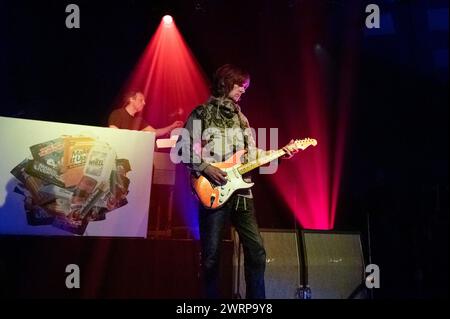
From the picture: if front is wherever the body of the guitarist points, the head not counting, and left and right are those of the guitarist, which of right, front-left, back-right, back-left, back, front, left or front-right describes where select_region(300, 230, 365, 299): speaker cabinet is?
left

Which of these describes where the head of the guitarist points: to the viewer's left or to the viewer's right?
to the viewer's right

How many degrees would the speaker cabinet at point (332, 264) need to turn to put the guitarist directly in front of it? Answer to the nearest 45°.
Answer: approximately 45° to its right

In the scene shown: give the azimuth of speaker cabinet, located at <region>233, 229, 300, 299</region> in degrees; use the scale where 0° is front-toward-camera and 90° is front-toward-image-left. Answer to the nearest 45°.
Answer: approximately 0°

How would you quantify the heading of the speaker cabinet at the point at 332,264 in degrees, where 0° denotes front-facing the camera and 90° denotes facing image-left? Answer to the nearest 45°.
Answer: approximately 0°

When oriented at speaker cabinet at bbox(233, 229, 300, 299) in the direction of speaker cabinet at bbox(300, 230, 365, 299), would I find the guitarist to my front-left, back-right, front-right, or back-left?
back-right

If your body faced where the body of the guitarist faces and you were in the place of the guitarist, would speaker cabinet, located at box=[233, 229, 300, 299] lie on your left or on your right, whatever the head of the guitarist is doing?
on your left

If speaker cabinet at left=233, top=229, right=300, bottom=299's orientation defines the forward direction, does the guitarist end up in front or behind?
in front

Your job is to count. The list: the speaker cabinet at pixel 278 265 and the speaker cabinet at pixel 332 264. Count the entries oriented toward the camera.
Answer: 2
